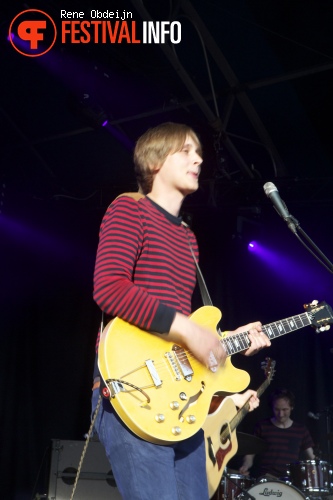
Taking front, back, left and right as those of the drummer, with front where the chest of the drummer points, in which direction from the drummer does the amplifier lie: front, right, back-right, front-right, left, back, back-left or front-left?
front-right

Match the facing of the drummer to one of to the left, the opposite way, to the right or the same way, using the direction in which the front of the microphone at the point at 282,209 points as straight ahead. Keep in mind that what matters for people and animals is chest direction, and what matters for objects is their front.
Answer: to the left

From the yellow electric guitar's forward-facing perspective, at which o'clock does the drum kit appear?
The drum kit is roughly at 8 o'clock from the yellow electric guitar.

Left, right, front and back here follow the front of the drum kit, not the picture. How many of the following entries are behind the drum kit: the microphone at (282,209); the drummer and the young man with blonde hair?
1

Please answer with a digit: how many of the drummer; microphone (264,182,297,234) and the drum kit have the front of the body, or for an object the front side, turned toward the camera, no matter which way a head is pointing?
2

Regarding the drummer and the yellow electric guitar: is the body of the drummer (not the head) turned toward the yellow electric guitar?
yes

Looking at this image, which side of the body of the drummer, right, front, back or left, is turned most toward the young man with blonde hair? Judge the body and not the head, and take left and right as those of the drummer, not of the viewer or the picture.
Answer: front

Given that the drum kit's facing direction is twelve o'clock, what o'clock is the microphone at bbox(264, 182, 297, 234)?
The microphone is roughly at 12 o'clock from the drum kit.

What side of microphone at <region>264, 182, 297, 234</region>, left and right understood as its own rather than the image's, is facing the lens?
left

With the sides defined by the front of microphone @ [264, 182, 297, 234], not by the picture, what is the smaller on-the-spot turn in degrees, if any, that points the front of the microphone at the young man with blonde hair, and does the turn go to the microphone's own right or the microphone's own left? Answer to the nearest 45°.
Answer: approximately 45° to the microphone's own left

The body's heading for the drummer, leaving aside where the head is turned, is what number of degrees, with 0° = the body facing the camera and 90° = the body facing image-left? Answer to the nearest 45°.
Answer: approximately 0°

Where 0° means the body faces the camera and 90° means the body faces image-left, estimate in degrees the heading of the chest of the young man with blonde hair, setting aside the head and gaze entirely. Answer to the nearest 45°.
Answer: approximately 315°

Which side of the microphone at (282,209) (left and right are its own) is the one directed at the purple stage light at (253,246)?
right

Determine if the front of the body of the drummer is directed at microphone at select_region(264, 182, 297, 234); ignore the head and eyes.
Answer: yes

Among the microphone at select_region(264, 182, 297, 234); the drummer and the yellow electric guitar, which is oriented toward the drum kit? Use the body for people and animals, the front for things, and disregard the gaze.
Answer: the drummer

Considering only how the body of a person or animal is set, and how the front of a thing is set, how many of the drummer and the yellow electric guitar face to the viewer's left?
0

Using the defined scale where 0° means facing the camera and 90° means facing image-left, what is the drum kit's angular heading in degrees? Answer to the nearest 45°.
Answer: approximately 0°
